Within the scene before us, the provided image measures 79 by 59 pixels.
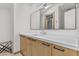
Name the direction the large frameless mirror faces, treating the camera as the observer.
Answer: facing the viewer and to the left of the viewer
